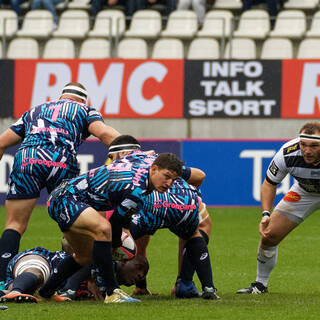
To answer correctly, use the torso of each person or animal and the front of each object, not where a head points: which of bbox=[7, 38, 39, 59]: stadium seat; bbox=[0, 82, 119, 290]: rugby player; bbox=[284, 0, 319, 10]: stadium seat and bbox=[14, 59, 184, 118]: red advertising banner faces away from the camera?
the rugby player

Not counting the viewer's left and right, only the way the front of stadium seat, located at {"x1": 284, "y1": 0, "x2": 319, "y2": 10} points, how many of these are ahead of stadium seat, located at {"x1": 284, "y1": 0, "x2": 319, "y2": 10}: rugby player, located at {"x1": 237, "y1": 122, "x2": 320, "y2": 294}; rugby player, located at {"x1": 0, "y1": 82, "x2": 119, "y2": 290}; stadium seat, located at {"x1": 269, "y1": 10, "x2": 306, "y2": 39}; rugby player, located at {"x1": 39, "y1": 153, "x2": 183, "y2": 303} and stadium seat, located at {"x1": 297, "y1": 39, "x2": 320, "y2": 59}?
5

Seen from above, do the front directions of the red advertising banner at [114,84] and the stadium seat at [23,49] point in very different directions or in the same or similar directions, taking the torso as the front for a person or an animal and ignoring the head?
same or similar directions

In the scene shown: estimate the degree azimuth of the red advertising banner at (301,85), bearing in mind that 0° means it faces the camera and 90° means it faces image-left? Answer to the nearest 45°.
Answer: approximately 0°

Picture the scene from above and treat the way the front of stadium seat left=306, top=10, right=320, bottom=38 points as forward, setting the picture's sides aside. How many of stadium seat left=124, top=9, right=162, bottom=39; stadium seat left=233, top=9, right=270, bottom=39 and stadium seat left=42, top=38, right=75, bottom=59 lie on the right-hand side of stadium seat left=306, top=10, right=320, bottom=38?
3

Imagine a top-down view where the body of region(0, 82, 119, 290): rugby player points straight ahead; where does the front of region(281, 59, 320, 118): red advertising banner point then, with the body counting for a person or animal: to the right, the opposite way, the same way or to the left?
the opposite way

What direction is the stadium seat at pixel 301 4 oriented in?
toward the camera

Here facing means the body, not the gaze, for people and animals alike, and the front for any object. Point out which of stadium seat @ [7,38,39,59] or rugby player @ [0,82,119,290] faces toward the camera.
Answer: the stadium seat

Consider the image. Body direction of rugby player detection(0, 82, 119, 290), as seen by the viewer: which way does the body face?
away from the camera

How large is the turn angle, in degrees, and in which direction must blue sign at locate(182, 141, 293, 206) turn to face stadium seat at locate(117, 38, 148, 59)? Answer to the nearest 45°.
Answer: approximately 135° to its right

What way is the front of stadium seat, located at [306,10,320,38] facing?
toward the camera

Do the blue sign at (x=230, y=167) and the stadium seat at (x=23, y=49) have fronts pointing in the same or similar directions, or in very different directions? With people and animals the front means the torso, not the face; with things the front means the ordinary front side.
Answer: same or similar directions

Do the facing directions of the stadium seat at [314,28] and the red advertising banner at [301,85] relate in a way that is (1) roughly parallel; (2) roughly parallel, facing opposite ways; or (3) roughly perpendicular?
roughly parallel

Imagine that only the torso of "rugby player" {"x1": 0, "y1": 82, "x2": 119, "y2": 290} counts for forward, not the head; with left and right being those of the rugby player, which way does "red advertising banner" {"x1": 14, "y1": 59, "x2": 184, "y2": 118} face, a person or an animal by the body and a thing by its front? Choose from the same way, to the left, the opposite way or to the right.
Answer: the opposite way

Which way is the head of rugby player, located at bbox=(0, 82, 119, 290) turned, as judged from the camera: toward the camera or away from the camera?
away from the camera

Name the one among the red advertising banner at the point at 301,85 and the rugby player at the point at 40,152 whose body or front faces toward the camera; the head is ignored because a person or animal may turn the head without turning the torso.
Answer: the red advertising banner
